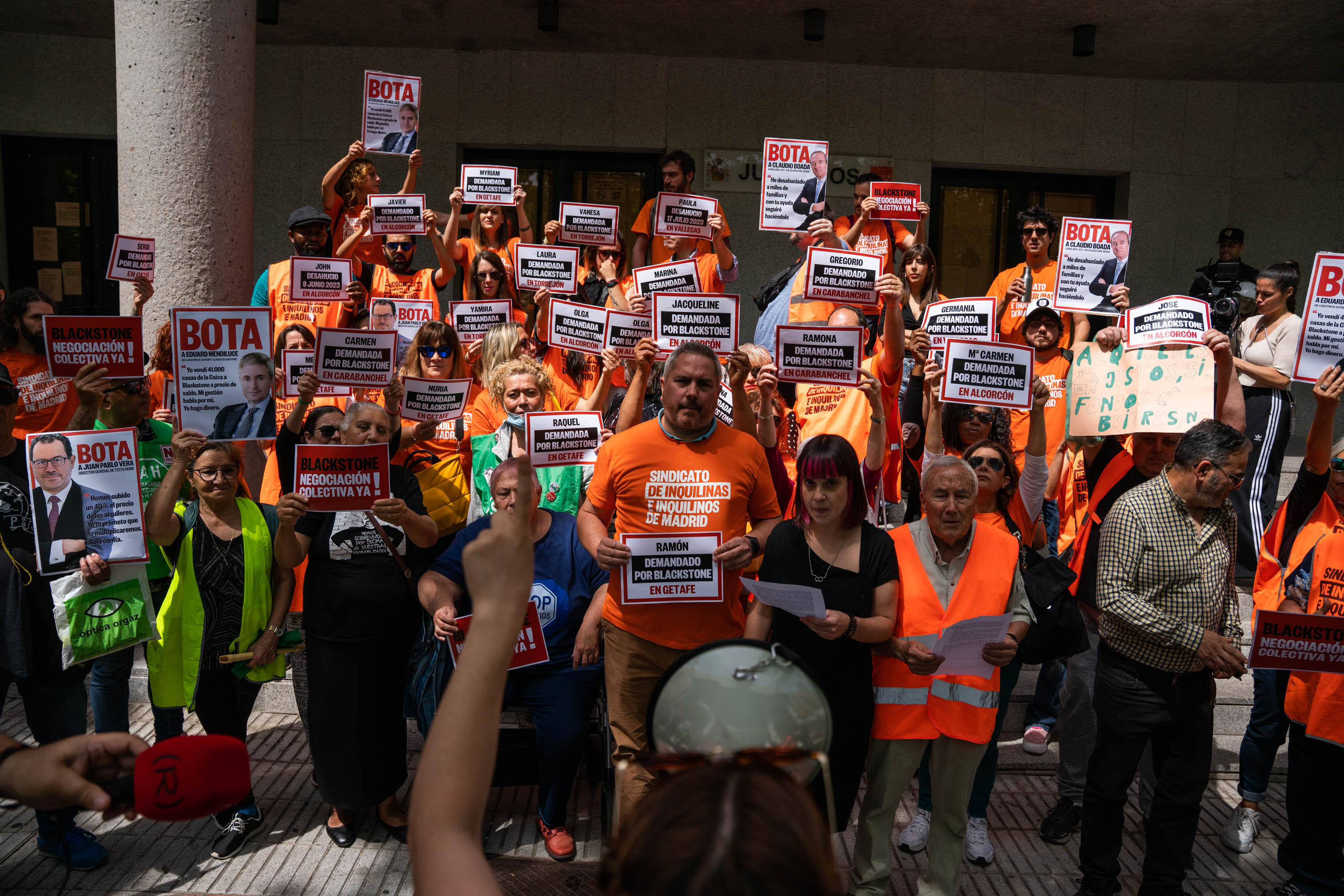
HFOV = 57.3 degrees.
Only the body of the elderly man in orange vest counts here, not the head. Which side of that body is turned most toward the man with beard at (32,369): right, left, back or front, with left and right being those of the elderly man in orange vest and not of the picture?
right

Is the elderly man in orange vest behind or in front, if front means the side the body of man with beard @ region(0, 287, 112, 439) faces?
in front

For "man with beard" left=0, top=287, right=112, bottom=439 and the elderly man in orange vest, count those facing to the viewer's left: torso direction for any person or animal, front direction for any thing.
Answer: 0

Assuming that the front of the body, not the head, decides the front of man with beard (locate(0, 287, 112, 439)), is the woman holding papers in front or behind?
in front

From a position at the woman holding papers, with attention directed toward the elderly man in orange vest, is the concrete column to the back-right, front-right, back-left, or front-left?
back-left

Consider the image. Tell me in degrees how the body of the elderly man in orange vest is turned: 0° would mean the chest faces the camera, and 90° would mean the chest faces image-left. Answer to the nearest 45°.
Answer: approximately 0°

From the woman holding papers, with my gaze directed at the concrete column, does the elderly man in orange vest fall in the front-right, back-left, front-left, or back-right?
back-right
